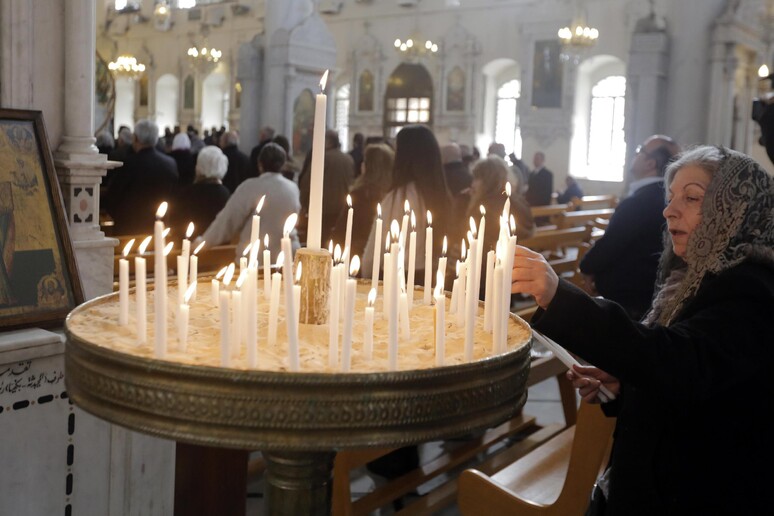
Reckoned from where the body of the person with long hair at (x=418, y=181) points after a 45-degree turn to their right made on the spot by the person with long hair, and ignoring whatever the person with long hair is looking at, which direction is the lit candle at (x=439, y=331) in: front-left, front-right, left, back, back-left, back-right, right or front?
back-right

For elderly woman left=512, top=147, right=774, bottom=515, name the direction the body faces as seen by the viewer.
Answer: to the viewer's left

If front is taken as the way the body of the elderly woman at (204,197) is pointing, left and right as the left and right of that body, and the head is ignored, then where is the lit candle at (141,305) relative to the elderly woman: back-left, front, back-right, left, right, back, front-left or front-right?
back

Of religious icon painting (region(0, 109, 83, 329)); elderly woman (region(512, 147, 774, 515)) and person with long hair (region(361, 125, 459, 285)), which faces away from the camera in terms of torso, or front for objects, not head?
the person with long hair

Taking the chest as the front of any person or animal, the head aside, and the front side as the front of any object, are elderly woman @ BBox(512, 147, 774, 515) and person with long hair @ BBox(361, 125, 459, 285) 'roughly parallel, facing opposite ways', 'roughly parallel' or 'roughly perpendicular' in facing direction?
roughly perpendicular

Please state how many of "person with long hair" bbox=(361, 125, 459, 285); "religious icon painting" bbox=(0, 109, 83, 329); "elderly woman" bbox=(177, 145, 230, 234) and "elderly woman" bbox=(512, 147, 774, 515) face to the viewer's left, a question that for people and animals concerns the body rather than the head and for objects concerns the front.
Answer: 1

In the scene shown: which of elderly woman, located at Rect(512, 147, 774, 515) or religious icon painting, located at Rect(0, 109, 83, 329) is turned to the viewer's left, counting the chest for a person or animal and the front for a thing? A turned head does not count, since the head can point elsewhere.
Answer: the elderly woman

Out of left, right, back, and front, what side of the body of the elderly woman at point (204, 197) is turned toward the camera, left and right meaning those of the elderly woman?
back

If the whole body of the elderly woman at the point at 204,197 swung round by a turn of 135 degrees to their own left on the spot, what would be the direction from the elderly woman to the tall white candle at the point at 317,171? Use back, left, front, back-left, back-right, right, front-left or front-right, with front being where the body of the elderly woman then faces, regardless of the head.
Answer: front-left

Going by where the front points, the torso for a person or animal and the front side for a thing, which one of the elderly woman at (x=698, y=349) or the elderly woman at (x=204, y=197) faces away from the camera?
the elderly woman at (x=204, y=197)

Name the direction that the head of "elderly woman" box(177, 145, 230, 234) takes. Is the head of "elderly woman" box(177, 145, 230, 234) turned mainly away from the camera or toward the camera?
away from the camera

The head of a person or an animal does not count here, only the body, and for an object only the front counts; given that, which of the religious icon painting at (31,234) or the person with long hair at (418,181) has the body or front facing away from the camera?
the person with long hair

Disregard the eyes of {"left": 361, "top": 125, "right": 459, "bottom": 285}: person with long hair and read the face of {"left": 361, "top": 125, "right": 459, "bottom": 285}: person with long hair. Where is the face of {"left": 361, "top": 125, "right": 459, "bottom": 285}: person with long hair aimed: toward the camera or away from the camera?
away from the camera

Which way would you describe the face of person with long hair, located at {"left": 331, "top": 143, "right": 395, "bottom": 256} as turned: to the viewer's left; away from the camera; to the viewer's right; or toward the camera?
away from the camera
